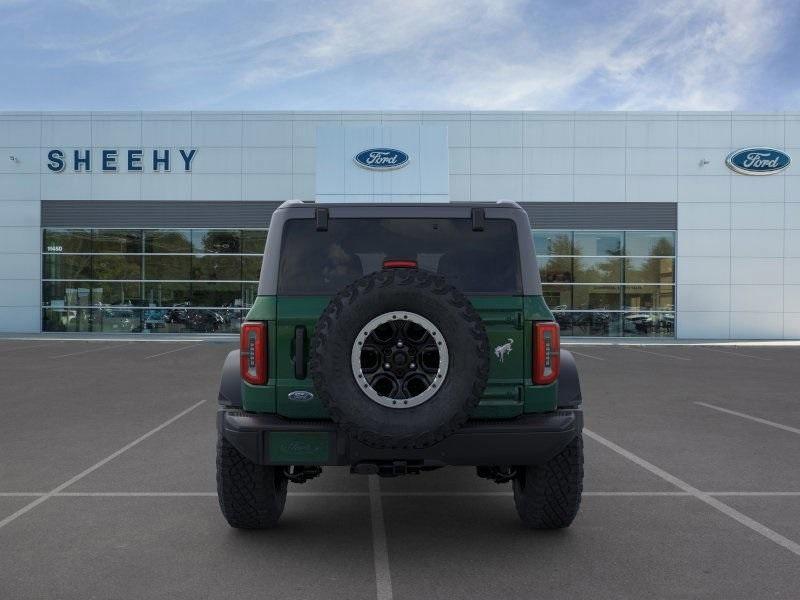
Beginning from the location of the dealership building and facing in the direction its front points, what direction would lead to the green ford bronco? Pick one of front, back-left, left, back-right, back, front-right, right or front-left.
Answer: front

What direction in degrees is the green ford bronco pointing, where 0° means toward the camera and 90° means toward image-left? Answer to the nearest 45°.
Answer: approximately 180°

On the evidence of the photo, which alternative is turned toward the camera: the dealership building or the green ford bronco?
the dealership building

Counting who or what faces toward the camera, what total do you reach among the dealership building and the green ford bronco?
1

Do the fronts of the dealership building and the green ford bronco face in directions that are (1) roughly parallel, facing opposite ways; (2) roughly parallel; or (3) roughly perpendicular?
roughly parallel, facing opposite ways

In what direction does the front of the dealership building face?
toward the camera

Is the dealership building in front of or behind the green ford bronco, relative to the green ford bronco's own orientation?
in front
